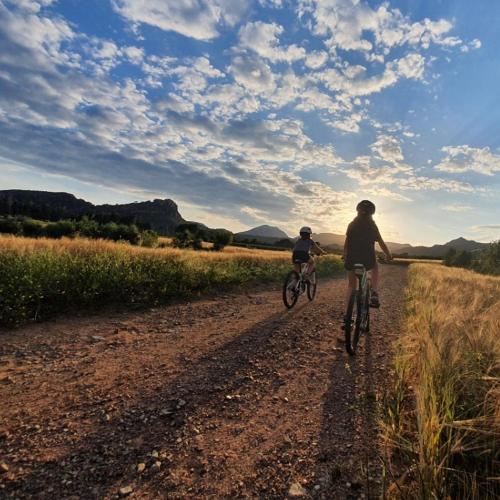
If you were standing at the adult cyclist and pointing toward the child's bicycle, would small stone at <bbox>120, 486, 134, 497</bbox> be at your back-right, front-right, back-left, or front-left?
back-left

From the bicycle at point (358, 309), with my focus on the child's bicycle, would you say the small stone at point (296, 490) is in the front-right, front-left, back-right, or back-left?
back-left

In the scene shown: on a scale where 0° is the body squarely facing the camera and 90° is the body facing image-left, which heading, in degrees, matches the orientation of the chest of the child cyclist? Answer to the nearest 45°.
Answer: approximately 225°

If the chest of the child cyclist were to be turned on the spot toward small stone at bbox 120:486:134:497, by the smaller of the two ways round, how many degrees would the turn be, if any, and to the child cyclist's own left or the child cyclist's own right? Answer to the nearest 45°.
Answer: approximately 135° to the child cyclist's own right

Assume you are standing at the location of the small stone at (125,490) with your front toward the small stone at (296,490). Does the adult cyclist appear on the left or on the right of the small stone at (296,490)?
left

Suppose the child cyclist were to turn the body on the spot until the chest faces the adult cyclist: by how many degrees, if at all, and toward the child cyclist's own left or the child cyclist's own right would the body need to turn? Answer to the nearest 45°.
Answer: approximately 135° to the child cyclist's own right

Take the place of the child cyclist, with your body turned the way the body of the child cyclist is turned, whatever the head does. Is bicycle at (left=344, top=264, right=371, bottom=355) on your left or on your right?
on your right

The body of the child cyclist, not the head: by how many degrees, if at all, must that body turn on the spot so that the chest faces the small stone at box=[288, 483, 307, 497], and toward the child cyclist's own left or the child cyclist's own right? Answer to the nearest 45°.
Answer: approximately 135° to the child cyclist's own right
